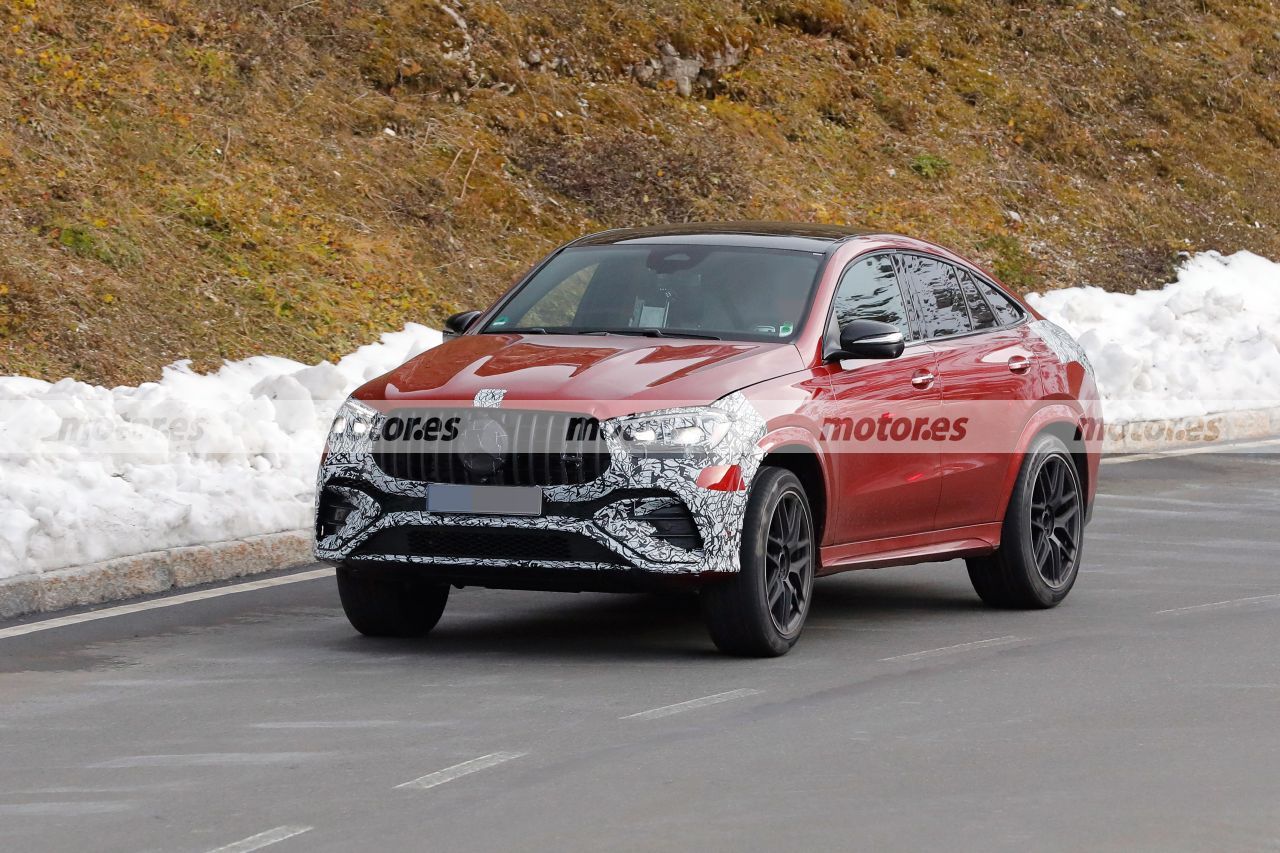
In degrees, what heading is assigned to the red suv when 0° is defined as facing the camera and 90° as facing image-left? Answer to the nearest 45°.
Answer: approximately 45°

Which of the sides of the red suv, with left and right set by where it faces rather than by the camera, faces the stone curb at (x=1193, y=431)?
back
